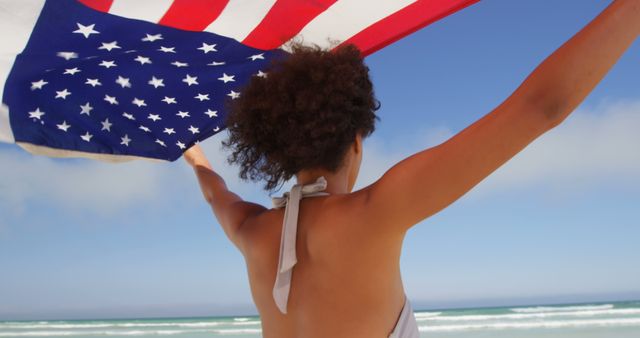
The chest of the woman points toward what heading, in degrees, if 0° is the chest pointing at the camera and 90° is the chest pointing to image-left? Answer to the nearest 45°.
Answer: approximately 225°
